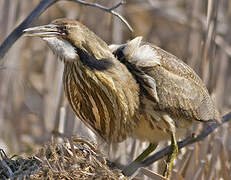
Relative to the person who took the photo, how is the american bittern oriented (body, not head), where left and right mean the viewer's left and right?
facing to the left of the viewer
